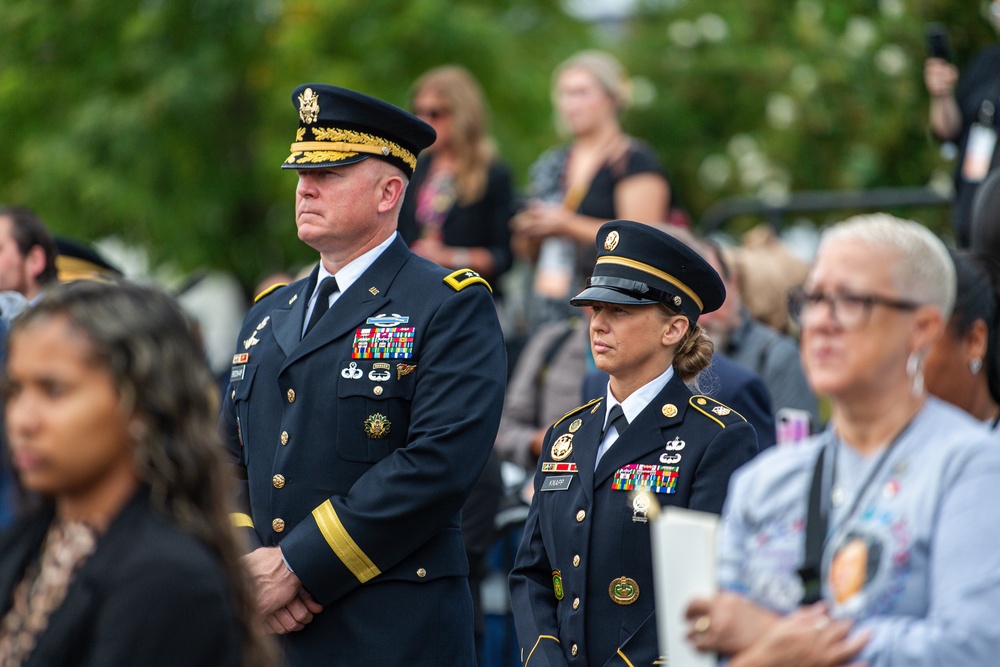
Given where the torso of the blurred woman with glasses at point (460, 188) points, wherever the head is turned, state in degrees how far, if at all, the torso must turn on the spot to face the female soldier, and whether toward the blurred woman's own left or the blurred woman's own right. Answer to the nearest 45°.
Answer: approximately 45° to the blurred woman's own left

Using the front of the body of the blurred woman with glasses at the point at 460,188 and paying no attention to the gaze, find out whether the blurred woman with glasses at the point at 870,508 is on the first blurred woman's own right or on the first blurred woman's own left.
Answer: on the first blurred woman's own left

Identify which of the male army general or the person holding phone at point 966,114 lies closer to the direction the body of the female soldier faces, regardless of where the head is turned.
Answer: the male army general

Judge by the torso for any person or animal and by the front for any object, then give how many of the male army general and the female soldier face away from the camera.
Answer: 0

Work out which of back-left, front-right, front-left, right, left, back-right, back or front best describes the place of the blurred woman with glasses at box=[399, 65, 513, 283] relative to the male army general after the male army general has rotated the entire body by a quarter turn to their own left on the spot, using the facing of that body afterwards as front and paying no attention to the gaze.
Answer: back-left

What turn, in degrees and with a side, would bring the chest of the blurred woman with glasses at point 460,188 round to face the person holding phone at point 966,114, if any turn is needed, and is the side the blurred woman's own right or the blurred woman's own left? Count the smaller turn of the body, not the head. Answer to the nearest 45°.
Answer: approximately 135° to the blurred woman's own left

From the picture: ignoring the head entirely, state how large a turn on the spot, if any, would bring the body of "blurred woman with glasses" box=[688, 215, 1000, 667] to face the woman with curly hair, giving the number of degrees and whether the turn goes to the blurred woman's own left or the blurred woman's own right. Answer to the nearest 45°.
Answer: approximately 45° to the blurred woman's own right

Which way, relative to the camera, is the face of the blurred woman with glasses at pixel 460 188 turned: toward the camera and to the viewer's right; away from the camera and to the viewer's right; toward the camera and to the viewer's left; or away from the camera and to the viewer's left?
toward the camera and to the viewer's left

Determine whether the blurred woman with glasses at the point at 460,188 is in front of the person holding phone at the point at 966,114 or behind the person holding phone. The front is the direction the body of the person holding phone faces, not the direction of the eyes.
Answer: in front

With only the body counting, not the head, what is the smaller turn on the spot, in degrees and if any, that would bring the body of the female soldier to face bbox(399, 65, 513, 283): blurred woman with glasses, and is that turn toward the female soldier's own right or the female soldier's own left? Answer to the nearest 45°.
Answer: approximately 135° to the female soldier's own right

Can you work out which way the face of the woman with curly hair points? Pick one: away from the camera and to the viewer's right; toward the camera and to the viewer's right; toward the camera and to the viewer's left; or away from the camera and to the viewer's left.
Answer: toward the camera and to the viewer's left

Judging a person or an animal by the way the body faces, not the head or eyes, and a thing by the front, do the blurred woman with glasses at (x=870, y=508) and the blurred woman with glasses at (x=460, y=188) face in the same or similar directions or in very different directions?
same or similar directions

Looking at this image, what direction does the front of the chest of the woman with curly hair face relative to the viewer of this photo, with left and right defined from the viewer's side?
facing the viewer and to the left of the viewer

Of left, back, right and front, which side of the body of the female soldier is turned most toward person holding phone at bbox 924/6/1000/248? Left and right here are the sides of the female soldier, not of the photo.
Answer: back

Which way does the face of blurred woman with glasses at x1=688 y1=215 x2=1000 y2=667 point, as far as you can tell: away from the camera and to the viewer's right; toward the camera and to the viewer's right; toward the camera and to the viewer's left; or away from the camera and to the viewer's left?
toward the camera and to the viewer's left

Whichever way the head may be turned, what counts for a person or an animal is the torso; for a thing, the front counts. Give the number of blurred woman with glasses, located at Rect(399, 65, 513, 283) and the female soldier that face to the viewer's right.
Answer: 0

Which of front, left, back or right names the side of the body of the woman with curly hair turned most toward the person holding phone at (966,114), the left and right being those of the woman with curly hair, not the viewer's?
back
